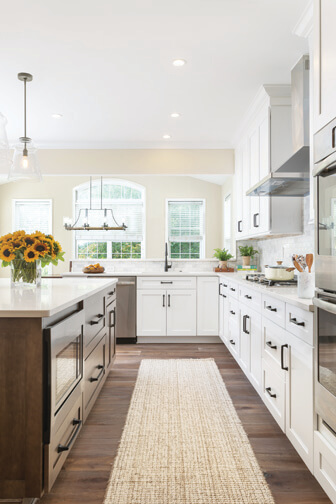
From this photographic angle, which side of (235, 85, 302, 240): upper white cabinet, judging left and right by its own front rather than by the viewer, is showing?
left

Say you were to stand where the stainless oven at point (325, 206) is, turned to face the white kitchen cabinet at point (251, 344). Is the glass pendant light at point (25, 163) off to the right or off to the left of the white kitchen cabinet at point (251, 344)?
left

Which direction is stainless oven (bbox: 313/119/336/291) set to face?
to the viewer's left

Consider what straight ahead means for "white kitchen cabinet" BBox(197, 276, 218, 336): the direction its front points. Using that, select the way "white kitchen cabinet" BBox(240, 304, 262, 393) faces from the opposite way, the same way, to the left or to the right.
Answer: to the right

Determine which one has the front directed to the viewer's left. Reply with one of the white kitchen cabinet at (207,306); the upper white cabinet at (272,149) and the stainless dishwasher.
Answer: the upper white cabinet

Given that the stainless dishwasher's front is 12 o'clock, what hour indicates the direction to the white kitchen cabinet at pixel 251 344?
The white kitchen cabinet is roughly at 11 o'clock from the stainless dishwasher.

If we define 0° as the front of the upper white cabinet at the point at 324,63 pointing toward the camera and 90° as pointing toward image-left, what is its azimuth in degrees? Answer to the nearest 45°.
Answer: approximately 90°

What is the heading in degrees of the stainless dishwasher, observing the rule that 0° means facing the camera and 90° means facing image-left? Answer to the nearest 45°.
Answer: approximately 0°
